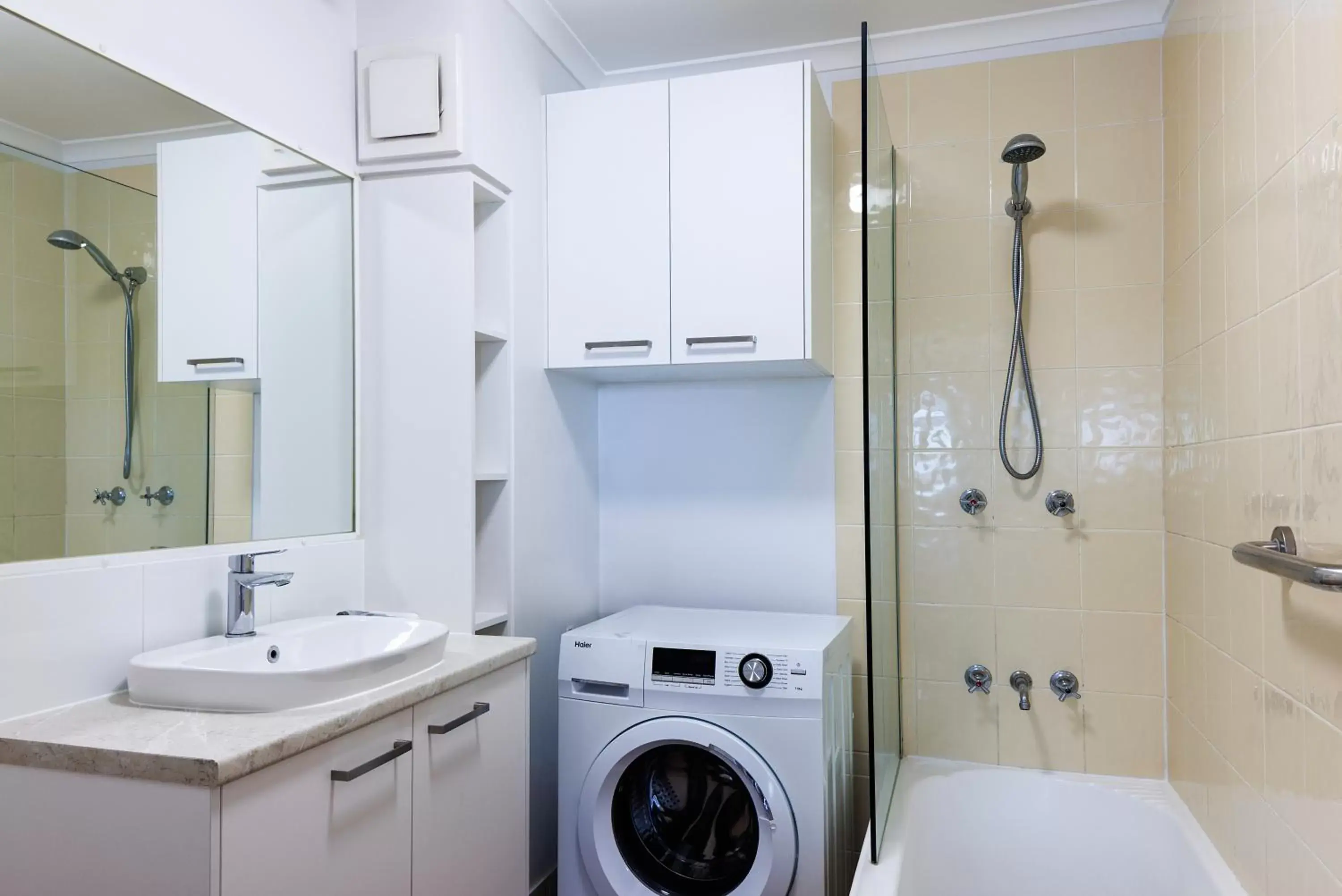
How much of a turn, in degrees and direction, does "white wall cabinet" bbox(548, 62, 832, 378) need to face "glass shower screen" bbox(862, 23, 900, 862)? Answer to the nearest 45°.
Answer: approximately 45° to its left

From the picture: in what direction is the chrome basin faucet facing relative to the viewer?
to the viewer's right

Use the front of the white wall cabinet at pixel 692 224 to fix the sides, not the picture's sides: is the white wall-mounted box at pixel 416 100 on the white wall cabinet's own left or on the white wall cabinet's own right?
on the white wall cabinet's own right

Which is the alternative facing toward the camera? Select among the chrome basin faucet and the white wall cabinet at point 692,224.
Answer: the white wall cabinet

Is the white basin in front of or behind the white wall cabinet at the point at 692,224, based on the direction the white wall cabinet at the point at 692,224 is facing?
in front

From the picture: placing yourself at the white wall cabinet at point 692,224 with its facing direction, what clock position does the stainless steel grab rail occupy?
The stainless steel grab rail is roughly at 11 o'clock from the white wall cabinet.

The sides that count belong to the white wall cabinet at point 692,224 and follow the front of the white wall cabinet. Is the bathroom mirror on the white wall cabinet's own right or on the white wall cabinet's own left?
on the white wall cabinet's own right

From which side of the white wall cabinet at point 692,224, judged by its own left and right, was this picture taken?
front

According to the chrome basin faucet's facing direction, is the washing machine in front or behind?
in front
